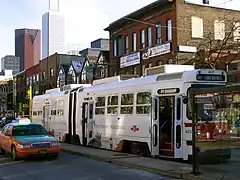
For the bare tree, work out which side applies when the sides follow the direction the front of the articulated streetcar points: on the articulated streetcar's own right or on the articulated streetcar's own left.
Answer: on the articulated streetcar's own left

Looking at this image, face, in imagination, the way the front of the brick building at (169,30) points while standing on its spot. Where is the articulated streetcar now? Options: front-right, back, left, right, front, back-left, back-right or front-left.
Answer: front-left

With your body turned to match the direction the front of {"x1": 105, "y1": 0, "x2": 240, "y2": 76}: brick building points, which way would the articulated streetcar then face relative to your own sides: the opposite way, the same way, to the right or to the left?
to the left

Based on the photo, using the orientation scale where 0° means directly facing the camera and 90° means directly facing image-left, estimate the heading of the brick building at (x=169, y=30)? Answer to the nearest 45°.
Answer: approximately 45°

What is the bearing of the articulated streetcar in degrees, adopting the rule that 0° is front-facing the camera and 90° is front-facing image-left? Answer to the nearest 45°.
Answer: approximately 315°

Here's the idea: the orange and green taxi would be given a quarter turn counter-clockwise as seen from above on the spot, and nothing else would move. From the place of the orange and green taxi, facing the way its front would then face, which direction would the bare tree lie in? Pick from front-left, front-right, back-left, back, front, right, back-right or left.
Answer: front
